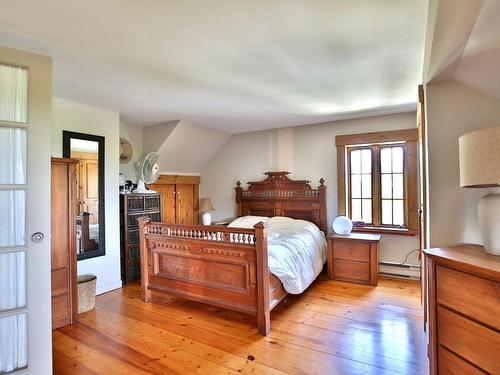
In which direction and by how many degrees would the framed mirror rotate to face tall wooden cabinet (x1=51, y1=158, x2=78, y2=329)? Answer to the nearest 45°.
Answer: approximately 45° to its right

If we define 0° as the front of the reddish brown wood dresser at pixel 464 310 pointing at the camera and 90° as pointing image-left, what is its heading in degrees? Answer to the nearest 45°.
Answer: approximately 45°

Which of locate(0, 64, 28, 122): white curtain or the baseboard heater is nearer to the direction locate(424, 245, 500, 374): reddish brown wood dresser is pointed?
the white curtain

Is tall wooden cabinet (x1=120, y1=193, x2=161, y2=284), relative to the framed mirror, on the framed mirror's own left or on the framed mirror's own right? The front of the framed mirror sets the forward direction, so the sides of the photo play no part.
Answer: on the framed mirror's own left

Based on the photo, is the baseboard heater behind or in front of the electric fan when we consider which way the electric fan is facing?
in front

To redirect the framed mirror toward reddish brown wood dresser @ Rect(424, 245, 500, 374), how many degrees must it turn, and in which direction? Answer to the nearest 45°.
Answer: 0° — it already faces it

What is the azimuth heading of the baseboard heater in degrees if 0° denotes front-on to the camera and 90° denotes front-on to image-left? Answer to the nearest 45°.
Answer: approximately 45°

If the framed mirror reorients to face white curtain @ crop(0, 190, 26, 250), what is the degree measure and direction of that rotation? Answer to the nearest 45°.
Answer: approximately 45° to its right

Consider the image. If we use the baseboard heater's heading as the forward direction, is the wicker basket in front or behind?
in front

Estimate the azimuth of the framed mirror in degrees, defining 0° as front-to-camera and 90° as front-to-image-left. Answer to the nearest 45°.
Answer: approximately 315°

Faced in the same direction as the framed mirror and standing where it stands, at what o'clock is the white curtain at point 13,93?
The white curtain is roughly at 2 o'clock from the framed mirror.

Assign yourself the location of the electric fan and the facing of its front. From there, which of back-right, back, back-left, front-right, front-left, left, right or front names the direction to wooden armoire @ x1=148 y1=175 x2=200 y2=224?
left

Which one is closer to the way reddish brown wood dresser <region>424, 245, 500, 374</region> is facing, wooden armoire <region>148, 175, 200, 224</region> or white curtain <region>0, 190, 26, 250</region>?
the white curtain
